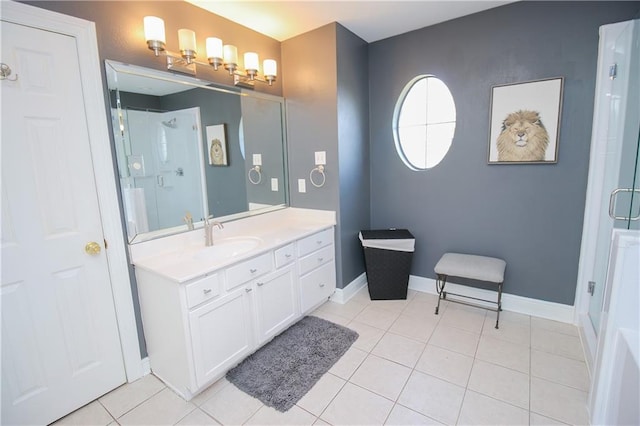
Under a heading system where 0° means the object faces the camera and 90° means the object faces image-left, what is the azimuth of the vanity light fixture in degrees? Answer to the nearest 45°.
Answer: approximately 315°

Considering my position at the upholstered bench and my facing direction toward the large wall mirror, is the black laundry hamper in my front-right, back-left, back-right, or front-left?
front-right

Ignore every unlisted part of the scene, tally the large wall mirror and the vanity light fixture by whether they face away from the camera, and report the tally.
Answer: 0

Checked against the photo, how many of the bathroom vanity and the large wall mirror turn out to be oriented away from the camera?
0

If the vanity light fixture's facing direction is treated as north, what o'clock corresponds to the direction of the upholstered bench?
The upholstered bench is roughly at 11 o'clock from the vanity light fixture.

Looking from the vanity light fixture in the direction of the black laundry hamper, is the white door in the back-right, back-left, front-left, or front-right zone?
back-right

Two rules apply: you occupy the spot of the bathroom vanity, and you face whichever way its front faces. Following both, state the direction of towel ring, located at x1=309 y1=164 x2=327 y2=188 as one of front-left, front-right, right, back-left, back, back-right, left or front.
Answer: left
